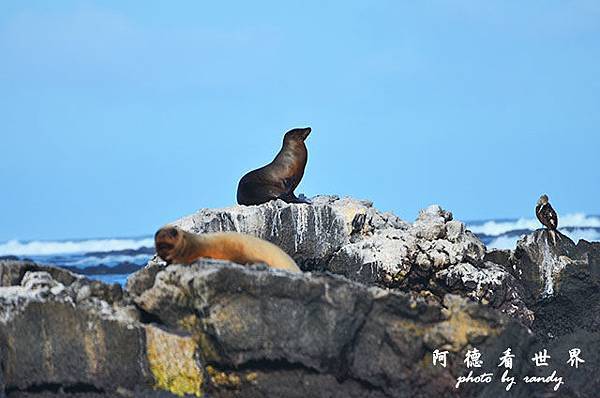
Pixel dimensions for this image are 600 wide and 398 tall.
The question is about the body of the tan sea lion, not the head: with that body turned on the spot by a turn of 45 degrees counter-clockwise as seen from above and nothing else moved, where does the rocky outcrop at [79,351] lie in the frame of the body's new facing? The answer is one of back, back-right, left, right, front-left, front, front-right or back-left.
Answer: front

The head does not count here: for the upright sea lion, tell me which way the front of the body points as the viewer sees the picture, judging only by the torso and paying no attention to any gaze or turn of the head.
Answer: to the viewer's right

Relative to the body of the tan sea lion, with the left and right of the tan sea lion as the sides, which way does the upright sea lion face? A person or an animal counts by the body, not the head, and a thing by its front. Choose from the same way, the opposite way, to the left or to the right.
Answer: the opposite way

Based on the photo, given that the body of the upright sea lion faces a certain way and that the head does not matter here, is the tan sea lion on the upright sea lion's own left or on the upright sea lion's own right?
on the upright sea lion's own right

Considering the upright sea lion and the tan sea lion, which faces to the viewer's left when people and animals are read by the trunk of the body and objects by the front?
the tan sea lion

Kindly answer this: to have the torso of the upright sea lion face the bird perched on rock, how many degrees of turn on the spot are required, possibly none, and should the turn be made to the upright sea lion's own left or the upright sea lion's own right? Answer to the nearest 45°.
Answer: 0° — it already faces it

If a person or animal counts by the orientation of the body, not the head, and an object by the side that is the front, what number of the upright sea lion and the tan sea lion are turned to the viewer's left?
1

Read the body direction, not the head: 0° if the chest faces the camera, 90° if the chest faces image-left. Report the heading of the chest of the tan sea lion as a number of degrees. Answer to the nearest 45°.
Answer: approximately 90°

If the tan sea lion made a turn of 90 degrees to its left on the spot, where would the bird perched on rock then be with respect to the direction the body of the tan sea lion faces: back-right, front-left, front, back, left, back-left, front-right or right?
back-left
